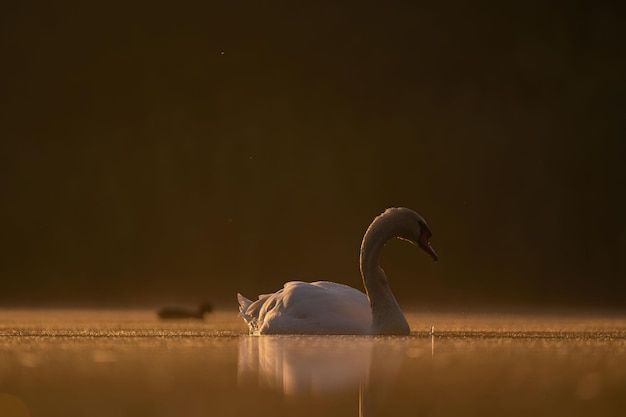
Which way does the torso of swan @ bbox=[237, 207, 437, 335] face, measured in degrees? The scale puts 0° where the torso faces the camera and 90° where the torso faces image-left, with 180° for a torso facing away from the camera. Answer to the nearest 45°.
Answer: approximately 270°
